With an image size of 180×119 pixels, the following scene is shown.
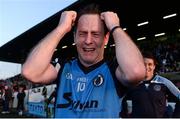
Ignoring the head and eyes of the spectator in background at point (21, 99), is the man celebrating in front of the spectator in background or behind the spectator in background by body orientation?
in front

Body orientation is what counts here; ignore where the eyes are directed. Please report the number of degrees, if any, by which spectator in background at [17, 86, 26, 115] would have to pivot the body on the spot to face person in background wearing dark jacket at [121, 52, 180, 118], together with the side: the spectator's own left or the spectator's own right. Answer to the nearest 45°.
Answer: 0° — they already face them

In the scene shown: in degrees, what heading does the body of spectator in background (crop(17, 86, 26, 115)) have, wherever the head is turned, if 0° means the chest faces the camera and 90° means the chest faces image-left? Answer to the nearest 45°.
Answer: approximately 0°

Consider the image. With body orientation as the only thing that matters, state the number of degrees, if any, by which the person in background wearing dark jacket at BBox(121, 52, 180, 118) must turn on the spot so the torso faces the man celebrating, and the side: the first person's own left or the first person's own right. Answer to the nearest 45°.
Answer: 0° — they already face them

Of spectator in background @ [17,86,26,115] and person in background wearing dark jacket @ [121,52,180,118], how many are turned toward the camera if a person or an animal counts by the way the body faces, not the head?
2

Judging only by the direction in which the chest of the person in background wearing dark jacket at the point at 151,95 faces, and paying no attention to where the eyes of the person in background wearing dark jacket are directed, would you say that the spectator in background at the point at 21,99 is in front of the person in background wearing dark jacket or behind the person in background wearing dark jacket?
behind

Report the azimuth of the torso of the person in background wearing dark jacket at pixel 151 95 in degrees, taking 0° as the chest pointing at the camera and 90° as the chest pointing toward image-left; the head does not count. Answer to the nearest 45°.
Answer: approximately 0°
